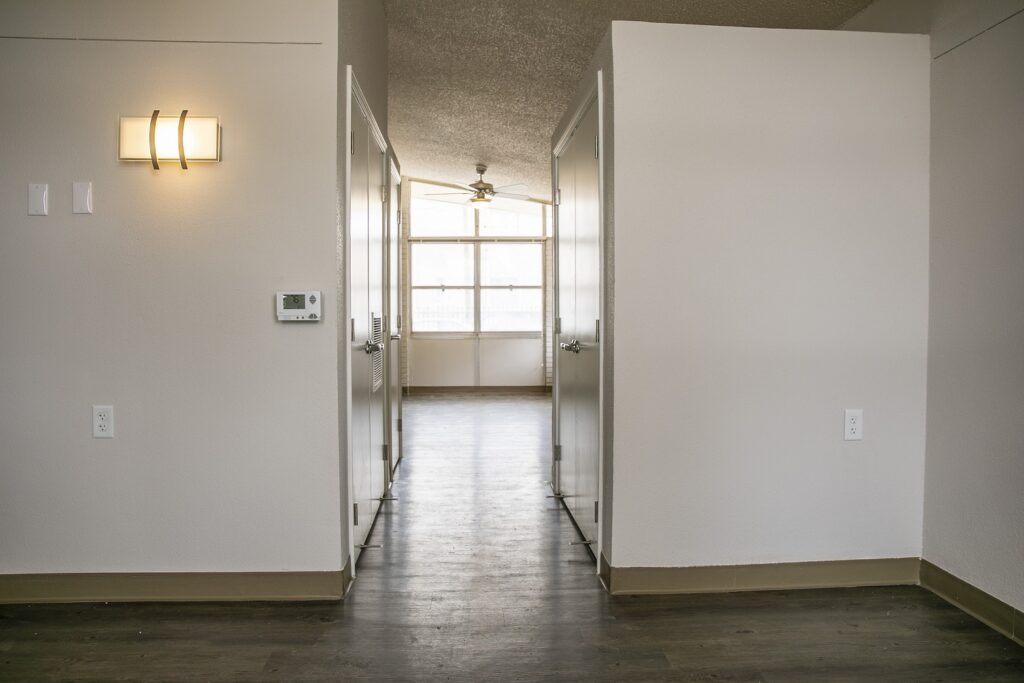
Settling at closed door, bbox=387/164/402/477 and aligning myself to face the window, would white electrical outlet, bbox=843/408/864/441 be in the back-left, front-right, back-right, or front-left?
back-right

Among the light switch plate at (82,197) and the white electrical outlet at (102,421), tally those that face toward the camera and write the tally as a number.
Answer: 2

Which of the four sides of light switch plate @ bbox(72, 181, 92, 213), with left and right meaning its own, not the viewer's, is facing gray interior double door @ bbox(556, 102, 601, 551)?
left

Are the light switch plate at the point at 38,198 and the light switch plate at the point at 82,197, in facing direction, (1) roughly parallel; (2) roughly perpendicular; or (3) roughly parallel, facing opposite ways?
roughly parallel

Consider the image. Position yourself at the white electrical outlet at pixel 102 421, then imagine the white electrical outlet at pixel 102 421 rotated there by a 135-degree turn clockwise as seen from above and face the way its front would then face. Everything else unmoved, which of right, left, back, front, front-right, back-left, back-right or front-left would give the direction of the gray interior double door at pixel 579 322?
back-right

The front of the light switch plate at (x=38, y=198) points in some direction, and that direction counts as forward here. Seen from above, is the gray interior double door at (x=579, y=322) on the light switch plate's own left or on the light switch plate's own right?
on the light switch plate's own left

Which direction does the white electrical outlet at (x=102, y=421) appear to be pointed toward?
toward the camera

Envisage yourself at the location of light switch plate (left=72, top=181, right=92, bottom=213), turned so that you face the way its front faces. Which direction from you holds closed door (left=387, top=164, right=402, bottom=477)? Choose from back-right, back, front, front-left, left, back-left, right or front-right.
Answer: back-left

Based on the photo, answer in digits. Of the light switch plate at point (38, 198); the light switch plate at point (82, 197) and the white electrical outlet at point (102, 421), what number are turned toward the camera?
3

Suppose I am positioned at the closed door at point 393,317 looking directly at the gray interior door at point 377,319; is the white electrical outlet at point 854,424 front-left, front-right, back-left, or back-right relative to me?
front-left

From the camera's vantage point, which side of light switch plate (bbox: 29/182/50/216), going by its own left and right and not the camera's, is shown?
front

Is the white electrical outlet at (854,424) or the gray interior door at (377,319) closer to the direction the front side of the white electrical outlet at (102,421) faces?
the white electrical outlet
